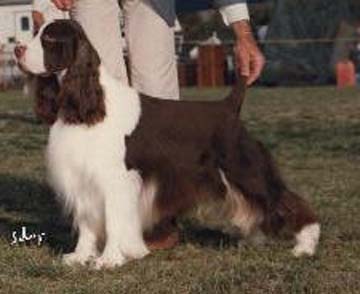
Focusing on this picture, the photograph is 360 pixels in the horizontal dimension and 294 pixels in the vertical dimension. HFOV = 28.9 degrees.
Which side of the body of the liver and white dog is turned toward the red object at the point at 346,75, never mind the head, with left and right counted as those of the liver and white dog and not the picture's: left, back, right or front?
right

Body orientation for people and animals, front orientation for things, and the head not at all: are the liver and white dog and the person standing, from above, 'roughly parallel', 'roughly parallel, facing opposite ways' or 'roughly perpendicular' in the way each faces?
roughly perpendicular

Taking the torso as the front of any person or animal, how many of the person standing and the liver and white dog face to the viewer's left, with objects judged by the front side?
1

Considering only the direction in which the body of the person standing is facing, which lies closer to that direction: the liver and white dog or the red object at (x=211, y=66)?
the liver and white dog

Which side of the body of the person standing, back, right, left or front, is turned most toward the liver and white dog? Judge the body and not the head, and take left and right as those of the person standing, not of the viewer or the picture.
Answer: front

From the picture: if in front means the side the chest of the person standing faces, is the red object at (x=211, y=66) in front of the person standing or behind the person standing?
behind

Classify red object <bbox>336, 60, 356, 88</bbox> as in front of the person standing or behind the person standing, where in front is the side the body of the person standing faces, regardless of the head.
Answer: behind

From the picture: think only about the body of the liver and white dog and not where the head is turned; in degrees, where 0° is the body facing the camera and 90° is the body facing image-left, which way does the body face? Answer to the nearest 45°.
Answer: approximately 90°

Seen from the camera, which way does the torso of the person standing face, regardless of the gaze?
toward the camera

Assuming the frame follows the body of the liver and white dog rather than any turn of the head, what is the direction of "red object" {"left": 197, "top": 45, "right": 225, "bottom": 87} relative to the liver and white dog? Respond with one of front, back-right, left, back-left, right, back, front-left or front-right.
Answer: right

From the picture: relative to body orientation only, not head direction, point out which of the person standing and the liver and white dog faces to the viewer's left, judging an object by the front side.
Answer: the liver and white dog
